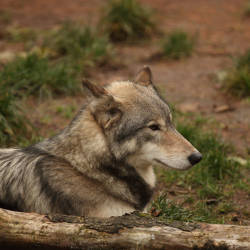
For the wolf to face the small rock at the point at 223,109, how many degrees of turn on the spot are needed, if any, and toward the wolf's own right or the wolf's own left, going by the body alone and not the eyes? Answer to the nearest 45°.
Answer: approximately 45° to the wolf's own left

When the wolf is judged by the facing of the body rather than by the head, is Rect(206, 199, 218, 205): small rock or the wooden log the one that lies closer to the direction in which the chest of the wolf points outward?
the small rock

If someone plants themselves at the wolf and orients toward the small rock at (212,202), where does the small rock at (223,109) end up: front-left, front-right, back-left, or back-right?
front-left

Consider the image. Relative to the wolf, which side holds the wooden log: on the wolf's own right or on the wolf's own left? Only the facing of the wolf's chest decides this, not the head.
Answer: on the wolf's own right

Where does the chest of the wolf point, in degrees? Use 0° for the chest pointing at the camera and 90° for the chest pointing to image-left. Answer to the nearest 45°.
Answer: approximately 270°

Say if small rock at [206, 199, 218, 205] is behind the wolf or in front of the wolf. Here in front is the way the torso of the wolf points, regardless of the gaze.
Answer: in front
